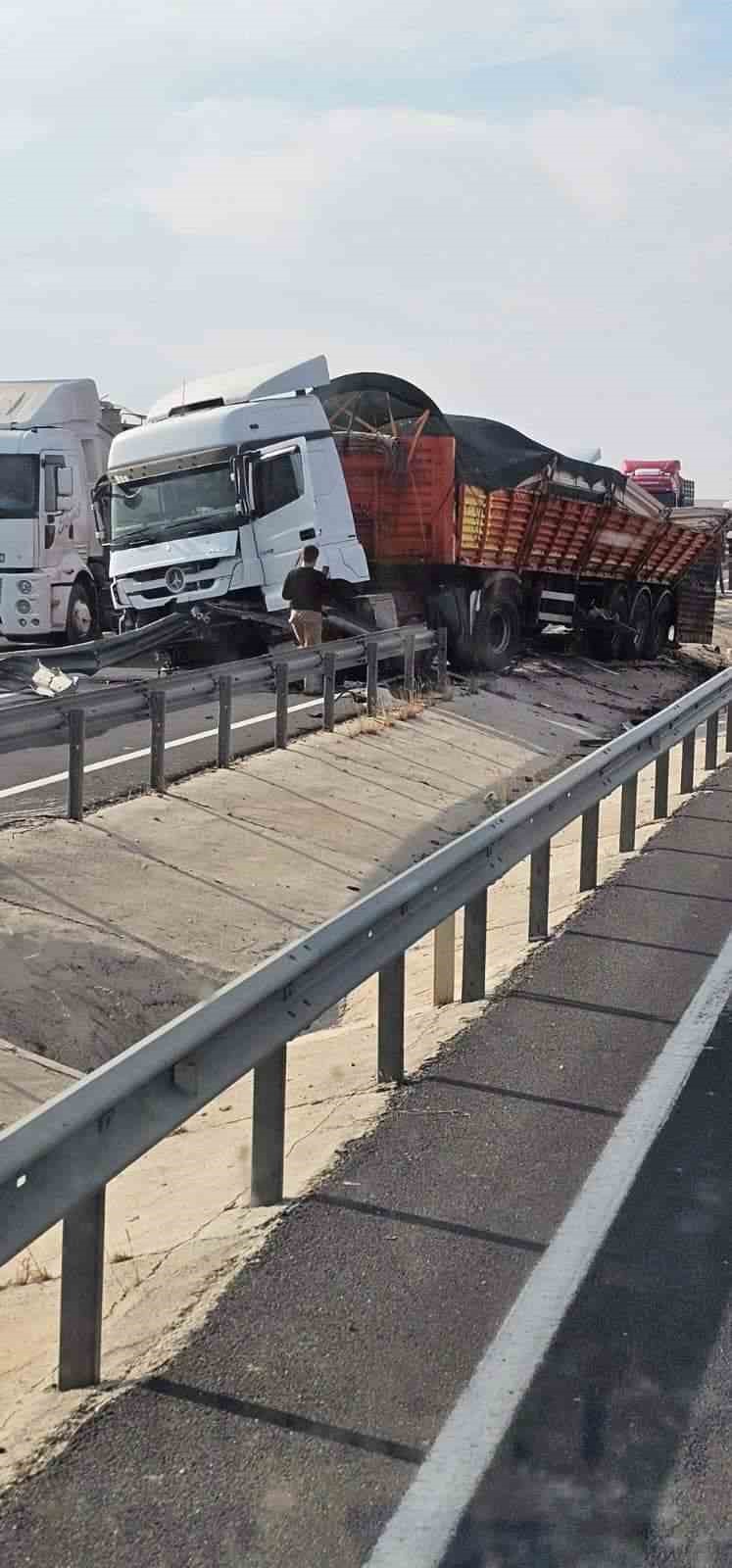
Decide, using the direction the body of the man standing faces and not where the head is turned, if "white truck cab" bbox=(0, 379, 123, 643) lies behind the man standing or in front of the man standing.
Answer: in front

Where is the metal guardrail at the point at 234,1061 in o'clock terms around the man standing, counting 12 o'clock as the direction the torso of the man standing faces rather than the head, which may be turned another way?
The metal guardrail is roughly at 6 o'clock from the man standing.

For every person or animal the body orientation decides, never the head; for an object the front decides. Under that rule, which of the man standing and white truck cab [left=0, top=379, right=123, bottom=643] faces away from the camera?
the man standing

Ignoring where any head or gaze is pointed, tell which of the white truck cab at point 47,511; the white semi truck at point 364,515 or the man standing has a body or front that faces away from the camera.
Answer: the man standing

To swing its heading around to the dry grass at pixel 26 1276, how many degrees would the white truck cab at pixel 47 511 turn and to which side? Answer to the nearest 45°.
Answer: approximately 45° to its left

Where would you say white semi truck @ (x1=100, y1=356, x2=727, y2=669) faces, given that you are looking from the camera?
facing the viewer and to the left of the viewer

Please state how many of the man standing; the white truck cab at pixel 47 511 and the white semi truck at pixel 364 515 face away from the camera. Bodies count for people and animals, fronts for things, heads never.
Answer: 1

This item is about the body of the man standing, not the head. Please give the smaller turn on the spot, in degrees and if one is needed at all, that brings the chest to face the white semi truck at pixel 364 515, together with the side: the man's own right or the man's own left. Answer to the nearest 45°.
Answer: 0° — they already face it

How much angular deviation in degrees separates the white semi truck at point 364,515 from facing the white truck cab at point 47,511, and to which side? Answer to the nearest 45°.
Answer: approximately 45° to its right

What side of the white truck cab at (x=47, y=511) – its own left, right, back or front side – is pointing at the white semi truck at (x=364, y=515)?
left

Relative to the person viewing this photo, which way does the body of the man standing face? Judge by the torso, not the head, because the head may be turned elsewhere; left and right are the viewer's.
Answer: facing away from the viewer

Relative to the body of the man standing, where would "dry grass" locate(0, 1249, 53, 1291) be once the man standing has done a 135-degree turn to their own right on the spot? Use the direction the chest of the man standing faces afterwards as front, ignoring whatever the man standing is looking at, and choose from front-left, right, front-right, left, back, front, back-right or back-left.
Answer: front-right

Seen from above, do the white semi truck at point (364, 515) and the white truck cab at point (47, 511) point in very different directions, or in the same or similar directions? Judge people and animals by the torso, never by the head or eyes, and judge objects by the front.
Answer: same or similar directions

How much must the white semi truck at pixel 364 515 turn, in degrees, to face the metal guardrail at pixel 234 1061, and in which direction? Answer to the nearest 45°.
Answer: approximately 45° to its left

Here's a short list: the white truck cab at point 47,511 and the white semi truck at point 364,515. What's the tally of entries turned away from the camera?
0

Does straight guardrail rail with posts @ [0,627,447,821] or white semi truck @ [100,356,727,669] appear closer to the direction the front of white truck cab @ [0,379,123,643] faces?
the straight guardrail rail with posts
